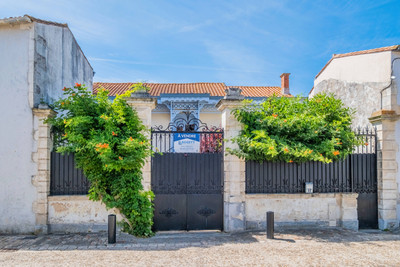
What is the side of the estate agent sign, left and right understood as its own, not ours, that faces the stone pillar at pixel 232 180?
left

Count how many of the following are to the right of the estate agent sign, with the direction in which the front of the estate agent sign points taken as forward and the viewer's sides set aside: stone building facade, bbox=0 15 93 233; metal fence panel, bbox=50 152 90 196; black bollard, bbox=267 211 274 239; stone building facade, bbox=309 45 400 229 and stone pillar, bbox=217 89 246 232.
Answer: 2

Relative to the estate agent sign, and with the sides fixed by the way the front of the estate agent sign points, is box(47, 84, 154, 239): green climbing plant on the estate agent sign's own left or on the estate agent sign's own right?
on the estate agent sign's own right

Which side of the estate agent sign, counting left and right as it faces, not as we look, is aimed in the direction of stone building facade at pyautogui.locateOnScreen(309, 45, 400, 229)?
left

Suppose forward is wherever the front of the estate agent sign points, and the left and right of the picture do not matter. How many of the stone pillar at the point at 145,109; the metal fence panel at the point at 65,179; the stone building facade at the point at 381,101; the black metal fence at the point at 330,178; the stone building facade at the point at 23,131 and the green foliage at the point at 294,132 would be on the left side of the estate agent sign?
3

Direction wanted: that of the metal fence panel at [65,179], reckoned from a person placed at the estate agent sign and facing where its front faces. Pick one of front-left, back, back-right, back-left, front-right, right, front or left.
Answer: right

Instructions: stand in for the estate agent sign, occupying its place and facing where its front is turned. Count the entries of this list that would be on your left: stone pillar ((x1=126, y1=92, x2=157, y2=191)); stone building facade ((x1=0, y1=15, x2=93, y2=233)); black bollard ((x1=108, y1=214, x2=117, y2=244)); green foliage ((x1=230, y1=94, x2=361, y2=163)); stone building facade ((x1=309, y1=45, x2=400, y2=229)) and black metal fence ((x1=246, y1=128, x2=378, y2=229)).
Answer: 3

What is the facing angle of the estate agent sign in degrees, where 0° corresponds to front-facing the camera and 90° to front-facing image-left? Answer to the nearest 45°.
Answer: approximately 0°

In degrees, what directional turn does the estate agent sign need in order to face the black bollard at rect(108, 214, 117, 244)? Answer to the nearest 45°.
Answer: approximately 45° to its right

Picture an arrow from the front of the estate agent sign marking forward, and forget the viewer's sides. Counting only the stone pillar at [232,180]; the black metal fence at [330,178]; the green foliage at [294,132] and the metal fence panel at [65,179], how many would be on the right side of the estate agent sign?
1
